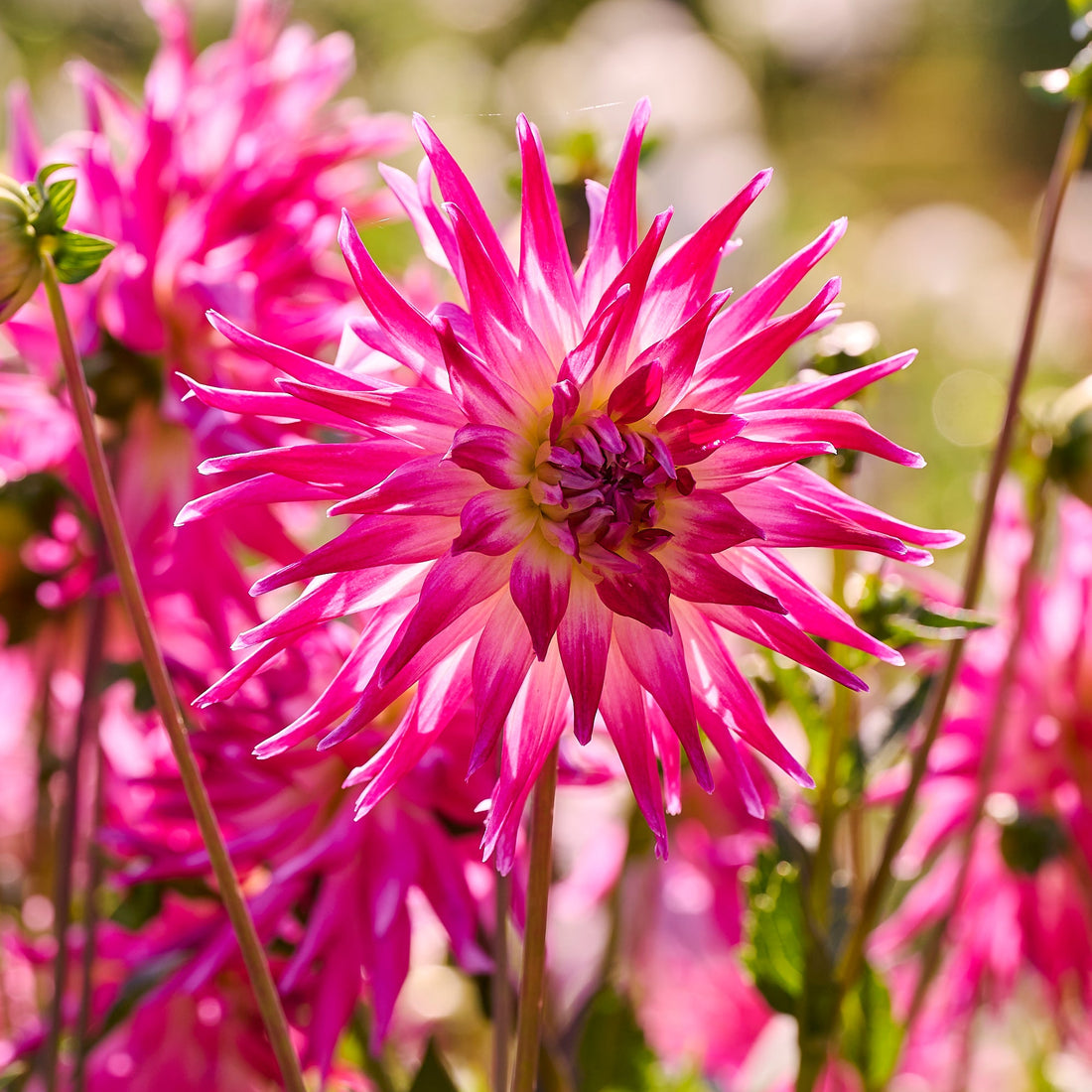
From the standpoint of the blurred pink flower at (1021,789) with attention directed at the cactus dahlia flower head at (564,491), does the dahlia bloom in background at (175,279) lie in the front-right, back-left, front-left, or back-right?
front-right

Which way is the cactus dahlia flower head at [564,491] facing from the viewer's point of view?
toward the camera

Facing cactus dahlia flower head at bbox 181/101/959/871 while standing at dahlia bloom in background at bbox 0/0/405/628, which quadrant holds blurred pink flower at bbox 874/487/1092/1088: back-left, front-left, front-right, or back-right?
front-left
